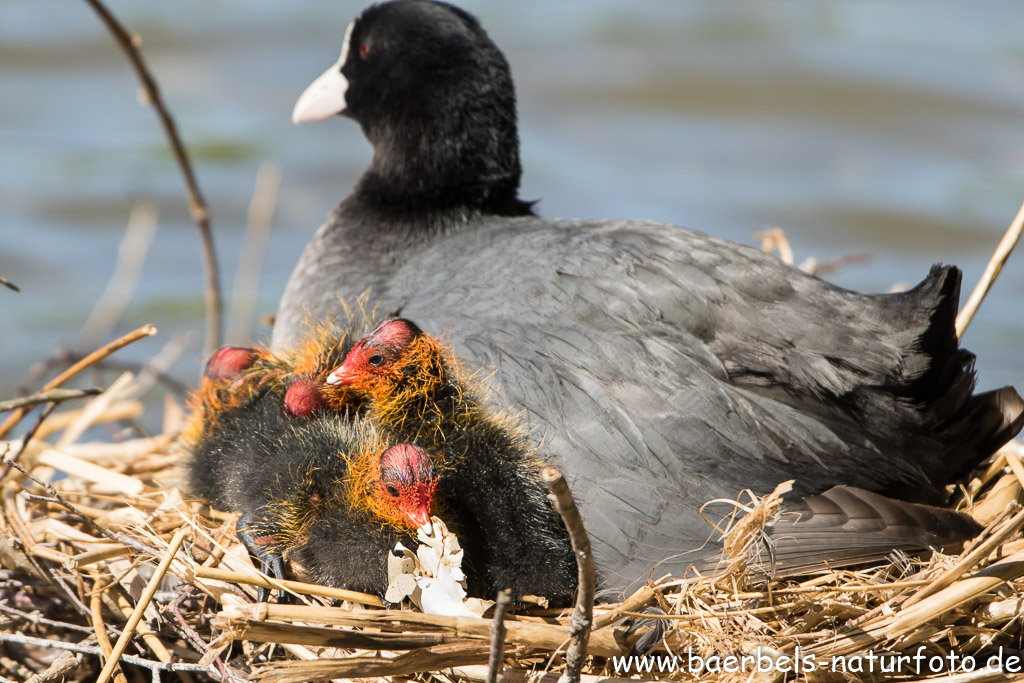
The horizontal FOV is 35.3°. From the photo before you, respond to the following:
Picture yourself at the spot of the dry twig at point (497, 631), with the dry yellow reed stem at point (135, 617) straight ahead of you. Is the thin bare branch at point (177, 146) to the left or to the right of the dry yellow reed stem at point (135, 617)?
right

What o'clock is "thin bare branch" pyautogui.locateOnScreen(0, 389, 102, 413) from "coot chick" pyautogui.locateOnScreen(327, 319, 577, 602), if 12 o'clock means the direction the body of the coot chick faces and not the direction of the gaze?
The thin bare branch is roughly at 12 o'clock from the coot chick.

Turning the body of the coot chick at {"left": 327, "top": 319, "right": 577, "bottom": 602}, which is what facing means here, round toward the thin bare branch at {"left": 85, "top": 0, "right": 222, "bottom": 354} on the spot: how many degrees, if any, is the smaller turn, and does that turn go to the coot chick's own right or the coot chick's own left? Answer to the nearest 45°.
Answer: approximately 45° to the coot chick's own right

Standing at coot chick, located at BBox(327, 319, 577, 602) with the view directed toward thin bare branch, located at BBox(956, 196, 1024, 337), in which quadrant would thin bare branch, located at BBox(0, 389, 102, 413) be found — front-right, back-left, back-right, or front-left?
back-left

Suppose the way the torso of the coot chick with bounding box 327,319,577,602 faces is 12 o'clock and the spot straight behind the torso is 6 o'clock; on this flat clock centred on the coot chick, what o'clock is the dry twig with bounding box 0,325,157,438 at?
The dry twig is roughly at 1 o'clock from the coot chick.

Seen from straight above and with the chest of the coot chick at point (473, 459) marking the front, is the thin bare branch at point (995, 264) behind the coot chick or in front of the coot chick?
behind

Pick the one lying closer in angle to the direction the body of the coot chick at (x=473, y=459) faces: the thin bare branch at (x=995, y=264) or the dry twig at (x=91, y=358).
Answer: the dry twig

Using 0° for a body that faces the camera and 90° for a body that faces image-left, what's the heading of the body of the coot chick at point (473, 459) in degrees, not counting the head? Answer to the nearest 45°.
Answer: approximately 90°
